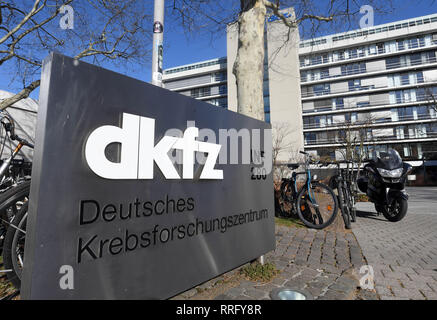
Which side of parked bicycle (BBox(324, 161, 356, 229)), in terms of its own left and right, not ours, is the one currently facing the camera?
front

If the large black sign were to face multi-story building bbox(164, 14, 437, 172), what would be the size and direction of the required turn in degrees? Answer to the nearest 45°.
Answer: approximately 90° to its left

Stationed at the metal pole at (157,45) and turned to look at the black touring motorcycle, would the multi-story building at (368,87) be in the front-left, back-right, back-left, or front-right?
front-left

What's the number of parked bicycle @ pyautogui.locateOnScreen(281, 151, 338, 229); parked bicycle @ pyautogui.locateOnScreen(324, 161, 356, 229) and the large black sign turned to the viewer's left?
0

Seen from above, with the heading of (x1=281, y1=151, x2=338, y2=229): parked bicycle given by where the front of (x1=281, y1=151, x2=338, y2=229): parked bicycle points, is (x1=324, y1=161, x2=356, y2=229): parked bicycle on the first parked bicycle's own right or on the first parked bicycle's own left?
on the first parked bicycle's own left

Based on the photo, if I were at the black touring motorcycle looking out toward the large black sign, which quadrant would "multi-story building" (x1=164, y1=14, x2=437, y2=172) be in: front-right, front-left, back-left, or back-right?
back-right

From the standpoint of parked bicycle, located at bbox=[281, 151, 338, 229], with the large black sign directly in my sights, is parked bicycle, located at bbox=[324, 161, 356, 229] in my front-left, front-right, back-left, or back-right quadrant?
back-left

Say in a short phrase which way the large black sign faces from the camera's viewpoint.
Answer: facing the viewer and to the right of the viewer

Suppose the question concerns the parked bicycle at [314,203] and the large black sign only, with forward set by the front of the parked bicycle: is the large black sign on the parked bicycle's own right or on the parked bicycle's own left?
on the parked bicycle's own right

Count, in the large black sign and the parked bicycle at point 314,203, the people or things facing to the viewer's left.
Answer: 0

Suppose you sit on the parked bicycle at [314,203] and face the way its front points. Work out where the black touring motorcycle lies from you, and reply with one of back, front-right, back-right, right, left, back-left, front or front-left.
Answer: left
